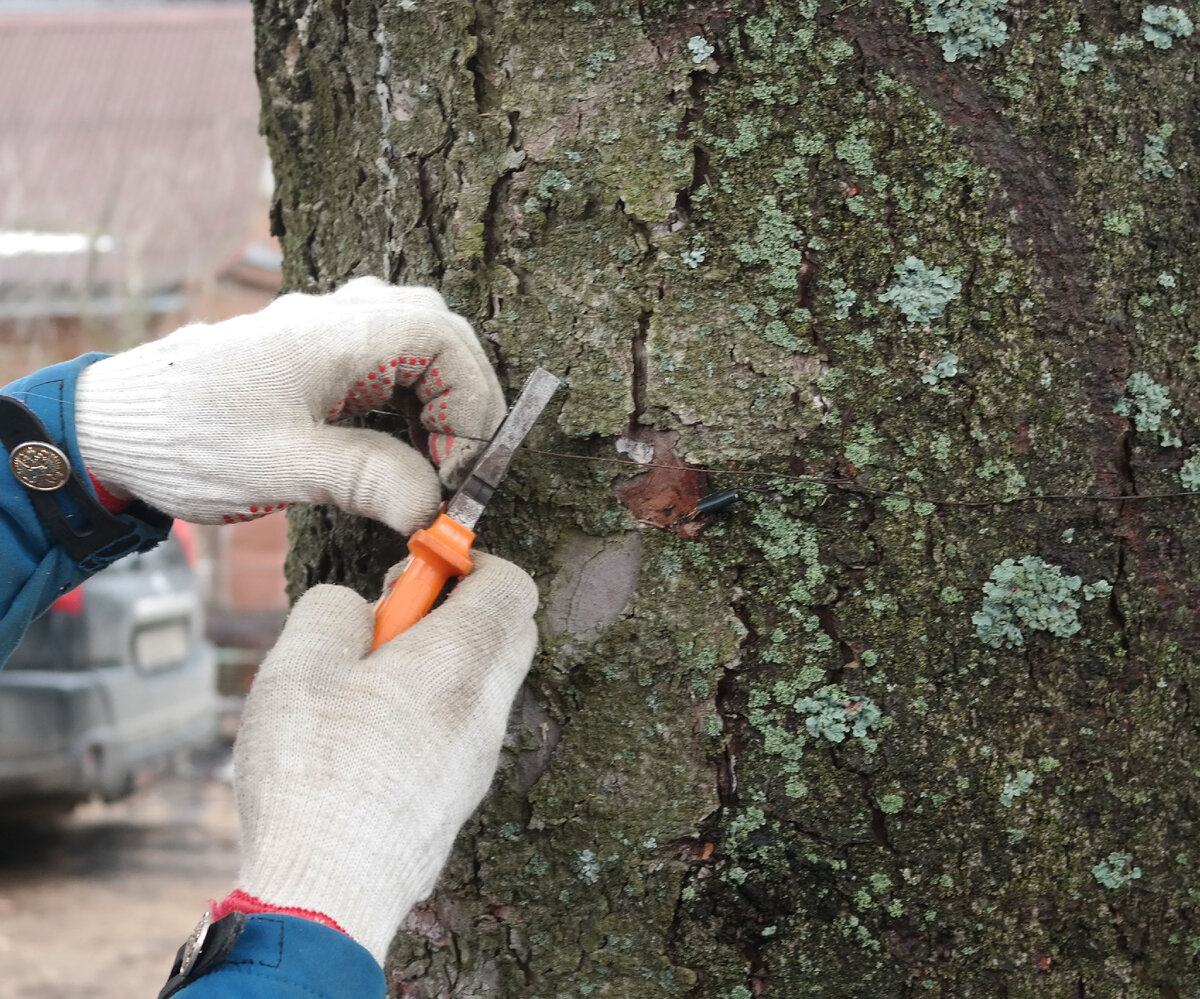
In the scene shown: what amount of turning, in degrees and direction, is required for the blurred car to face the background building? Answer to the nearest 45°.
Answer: approximately 45° to its right

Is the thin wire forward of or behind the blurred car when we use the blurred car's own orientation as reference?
behind

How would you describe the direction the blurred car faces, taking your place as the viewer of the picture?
facing away from the viewer and to the left of the viewer

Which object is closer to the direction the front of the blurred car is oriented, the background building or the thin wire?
the background building
